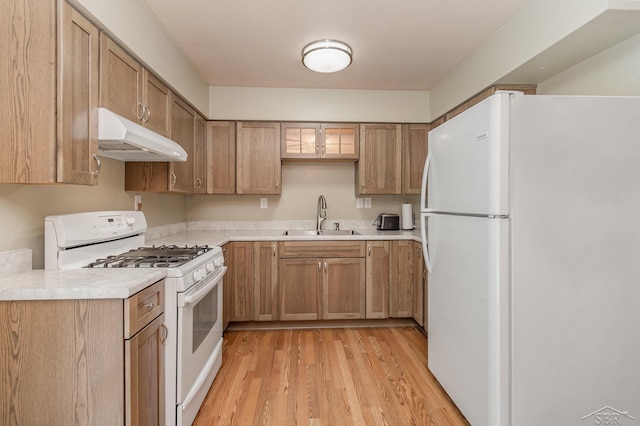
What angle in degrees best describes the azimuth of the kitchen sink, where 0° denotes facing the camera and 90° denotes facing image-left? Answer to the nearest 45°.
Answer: approximately 0°

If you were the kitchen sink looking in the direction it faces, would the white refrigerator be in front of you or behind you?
in front

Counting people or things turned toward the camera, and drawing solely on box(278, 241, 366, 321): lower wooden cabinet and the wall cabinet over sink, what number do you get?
2

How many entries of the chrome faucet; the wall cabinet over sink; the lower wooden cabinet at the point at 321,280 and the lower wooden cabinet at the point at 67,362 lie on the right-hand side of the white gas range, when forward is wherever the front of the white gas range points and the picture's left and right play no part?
1

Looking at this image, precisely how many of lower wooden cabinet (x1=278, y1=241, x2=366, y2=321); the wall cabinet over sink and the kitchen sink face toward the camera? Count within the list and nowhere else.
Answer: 3

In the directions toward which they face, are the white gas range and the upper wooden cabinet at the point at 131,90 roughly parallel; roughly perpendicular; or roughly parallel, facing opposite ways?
roughly parallel

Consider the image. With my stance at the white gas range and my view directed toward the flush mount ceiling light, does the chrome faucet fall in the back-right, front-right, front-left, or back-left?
front-left

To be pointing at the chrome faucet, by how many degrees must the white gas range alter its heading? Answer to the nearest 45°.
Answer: approximately 90° to its left

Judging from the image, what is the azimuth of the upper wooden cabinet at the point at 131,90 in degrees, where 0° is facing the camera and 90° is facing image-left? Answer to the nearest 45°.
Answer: approximately 315°

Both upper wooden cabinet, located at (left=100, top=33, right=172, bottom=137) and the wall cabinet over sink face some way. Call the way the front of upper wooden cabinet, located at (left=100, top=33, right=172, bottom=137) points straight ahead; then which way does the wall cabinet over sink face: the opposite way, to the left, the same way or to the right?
to the right

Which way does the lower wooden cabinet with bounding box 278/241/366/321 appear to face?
toward the camera

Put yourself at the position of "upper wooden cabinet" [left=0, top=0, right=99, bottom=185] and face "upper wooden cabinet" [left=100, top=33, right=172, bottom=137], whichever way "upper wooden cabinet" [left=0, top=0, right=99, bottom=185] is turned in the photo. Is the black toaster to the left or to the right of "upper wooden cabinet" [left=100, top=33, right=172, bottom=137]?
right

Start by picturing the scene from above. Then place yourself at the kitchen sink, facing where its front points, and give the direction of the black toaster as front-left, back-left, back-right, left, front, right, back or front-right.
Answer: left
